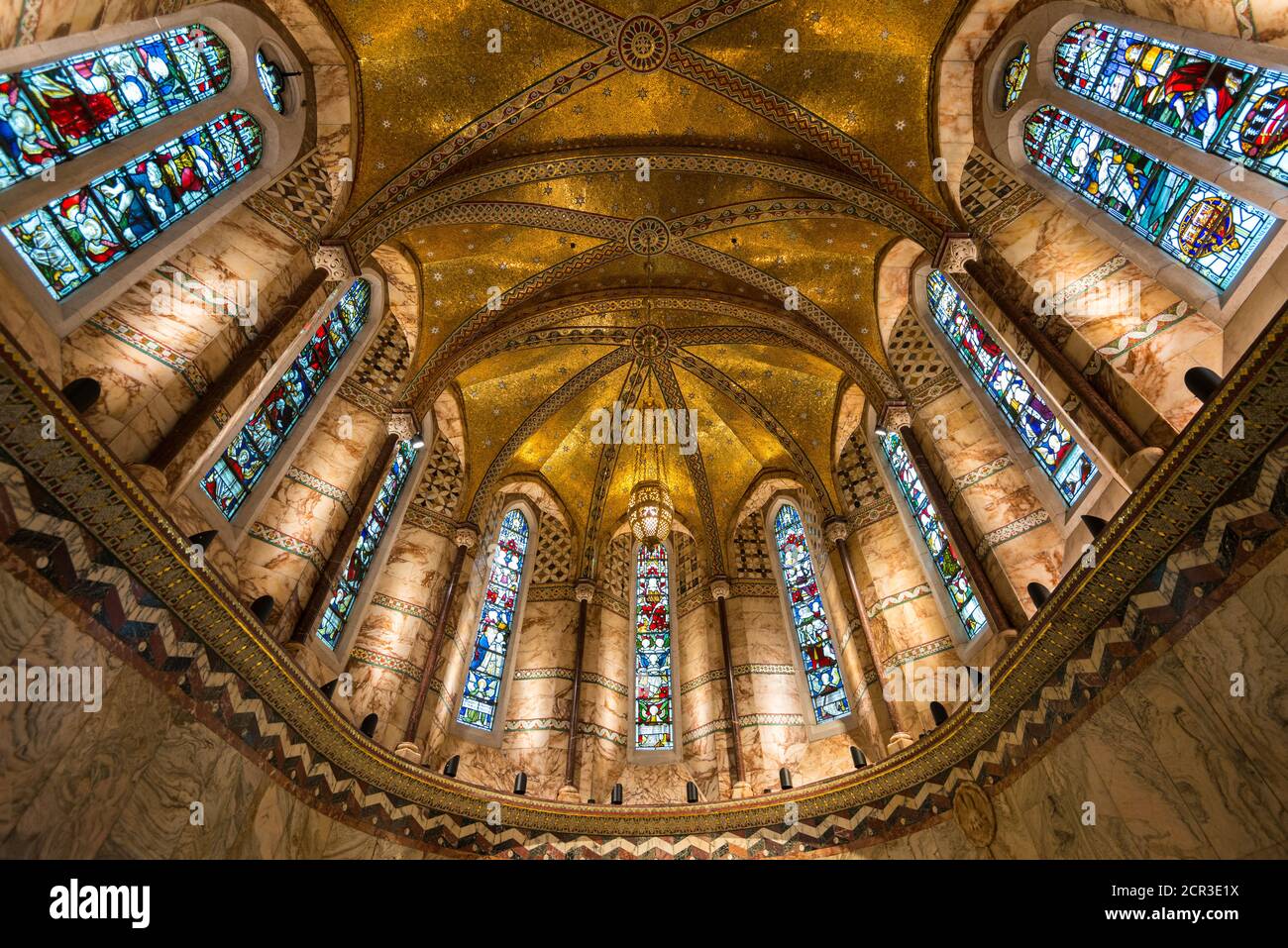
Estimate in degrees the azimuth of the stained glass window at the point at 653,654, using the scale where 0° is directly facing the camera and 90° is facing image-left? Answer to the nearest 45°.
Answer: approximately 0°

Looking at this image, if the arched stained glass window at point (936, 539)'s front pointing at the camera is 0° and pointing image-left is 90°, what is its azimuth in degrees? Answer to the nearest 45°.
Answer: approximately 45°

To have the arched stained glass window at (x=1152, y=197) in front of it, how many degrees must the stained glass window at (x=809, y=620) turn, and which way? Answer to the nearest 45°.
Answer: approximately 45° to its left

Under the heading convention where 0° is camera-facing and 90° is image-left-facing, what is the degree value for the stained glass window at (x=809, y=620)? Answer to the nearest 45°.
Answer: approximately 0°

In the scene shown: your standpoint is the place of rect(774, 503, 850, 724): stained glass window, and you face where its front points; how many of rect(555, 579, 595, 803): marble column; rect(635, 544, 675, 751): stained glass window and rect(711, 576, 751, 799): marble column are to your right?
3

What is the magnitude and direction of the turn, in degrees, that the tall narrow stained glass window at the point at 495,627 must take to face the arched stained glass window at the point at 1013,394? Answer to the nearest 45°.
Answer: approximately 45° to its left

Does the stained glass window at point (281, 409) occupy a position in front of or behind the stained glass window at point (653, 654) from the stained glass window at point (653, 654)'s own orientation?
in front

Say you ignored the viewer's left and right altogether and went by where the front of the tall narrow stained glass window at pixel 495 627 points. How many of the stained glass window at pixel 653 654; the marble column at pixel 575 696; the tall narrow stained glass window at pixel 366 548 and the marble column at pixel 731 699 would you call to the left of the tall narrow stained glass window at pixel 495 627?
3

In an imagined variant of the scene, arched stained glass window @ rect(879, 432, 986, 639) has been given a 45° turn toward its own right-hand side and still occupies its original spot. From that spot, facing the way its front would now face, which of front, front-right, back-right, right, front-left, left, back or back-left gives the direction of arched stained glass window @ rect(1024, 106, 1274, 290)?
back-left

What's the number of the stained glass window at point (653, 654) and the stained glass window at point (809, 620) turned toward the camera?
2

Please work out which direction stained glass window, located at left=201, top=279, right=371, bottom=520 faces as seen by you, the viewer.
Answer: facing the viewer and to the right of the viewer

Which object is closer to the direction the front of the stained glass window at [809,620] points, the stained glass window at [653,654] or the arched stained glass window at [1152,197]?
the arched stained glass window

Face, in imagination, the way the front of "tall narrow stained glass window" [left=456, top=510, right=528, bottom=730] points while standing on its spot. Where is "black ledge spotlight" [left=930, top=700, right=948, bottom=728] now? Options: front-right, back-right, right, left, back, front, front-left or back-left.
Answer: front-left

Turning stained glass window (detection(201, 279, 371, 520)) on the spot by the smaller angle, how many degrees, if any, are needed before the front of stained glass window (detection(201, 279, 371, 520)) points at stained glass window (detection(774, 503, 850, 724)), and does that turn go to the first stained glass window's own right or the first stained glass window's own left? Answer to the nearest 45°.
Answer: approximately 45° to the first stained glass window's own left

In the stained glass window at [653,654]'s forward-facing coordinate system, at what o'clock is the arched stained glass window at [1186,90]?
The arched stained glass window is roughly at 11 o'clock from the stained glass window.
